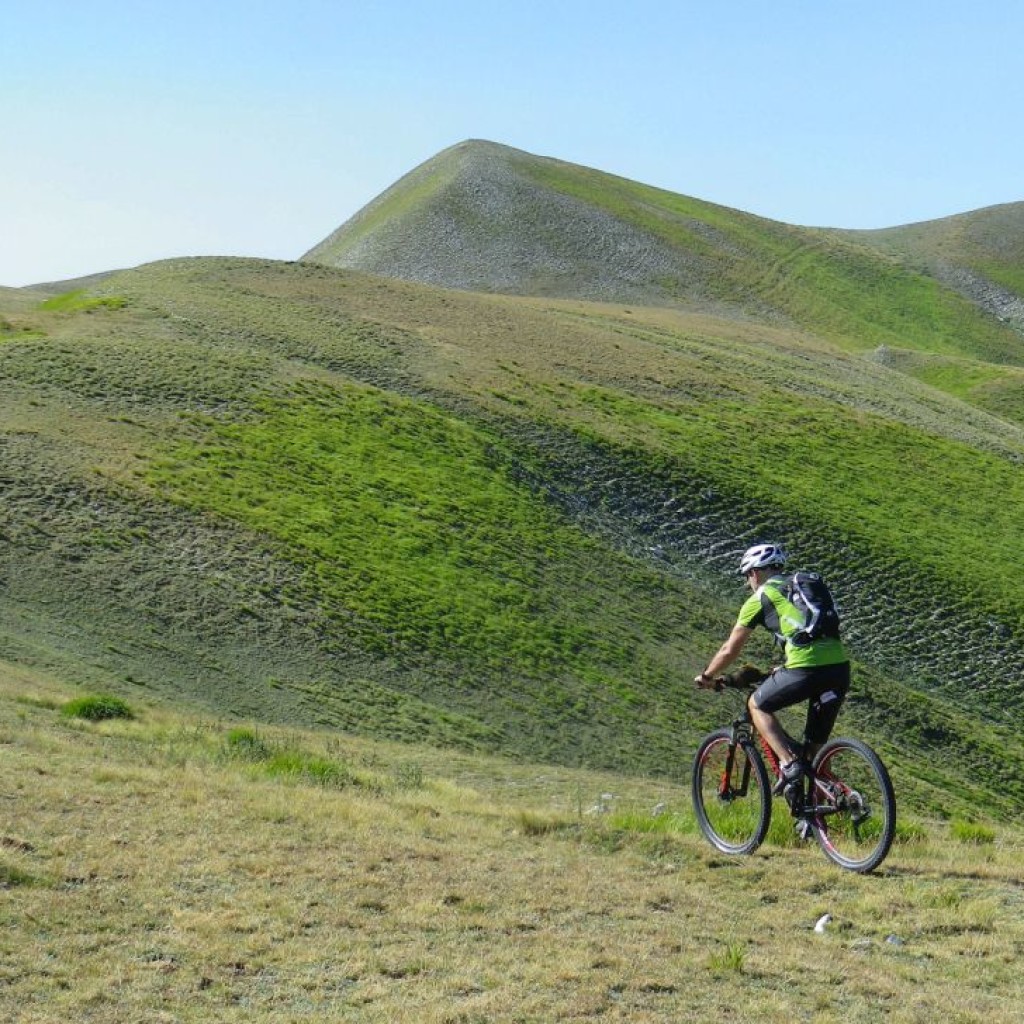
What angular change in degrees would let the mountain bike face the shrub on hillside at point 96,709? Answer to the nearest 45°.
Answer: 0° — it already faces it

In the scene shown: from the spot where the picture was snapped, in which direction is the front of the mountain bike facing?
facing away from the viewer and to the left of the viewer

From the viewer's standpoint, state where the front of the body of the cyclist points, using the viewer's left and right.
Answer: facing away from the viewer and to the left of the viewer

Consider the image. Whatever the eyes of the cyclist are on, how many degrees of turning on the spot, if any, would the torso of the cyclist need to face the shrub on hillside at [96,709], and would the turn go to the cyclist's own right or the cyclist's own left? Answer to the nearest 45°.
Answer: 0° — they already face it
